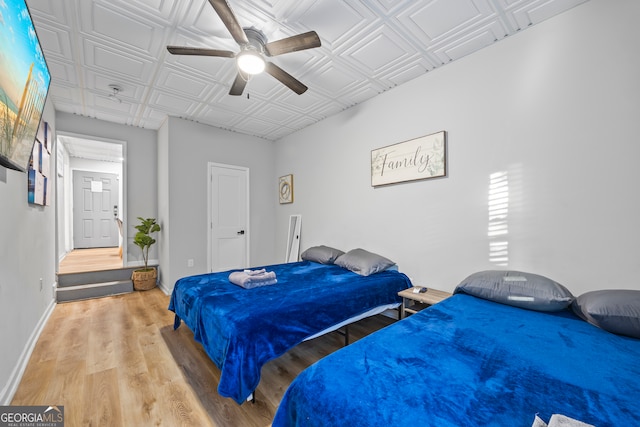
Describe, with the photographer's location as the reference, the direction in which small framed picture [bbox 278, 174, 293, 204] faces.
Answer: facing the viewer and to the left of the viewer

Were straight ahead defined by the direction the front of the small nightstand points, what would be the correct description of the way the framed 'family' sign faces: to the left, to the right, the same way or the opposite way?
the same way

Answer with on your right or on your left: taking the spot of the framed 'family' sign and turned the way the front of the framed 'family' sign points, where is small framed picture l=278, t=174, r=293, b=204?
on your right

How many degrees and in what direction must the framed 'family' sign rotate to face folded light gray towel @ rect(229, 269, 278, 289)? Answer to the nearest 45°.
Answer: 0° — it already faces it

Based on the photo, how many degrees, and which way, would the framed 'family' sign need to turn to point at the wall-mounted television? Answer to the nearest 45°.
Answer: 0° — it already faces it

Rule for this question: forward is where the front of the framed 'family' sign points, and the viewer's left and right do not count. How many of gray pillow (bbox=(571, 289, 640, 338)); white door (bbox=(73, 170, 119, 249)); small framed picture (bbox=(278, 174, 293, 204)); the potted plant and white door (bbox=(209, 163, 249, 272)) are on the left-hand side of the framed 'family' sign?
1

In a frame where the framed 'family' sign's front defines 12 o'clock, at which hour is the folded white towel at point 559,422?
The folded white towel is roughly at 10 o'clock from the framed 'family' sign.

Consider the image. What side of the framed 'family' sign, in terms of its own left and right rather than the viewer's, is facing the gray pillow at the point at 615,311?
left

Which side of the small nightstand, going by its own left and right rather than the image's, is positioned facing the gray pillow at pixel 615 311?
left

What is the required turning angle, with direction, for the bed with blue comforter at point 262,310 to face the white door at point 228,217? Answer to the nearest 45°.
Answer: approximately 135° to its right

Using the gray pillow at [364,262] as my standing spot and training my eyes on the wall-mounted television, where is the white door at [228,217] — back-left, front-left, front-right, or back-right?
front-right

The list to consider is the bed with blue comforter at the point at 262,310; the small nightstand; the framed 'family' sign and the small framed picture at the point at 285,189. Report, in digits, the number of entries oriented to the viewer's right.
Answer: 0

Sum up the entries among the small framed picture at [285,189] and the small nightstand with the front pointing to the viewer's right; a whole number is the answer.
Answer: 0

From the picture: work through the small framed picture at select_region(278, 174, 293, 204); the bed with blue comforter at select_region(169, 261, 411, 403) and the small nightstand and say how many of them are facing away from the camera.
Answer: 0

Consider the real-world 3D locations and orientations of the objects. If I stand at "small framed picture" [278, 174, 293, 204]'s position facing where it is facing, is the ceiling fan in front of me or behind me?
in front

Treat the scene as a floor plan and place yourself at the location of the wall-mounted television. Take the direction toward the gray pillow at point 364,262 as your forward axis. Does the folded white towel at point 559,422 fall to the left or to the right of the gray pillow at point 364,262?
right

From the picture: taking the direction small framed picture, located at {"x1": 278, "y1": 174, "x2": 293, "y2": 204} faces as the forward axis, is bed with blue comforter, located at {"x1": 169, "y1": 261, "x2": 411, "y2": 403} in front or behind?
in front
